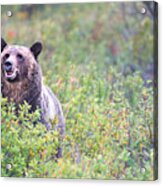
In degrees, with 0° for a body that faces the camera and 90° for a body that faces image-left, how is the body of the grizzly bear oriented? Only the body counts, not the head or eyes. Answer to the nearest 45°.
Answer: approximately 45°
